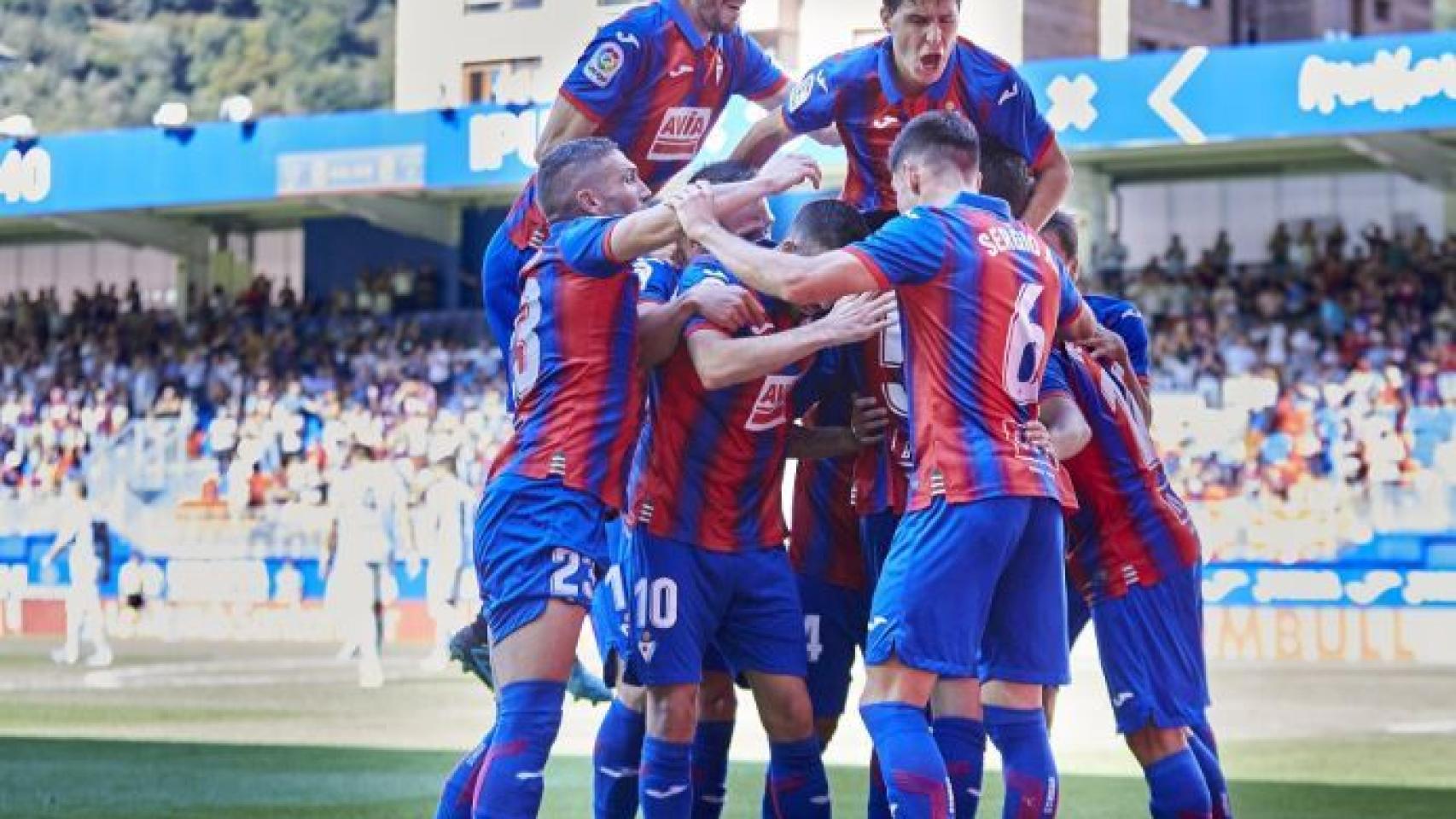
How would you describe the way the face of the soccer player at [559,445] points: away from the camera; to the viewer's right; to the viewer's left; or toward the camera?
to the viewer's right

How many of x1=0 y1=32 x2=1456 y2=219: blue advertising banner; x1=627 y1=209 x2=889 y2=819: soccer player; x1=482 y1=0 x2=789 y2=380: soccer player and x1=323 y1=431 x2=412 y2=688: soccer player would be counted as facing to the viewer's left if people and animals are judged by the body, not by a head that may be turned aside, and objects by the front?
0

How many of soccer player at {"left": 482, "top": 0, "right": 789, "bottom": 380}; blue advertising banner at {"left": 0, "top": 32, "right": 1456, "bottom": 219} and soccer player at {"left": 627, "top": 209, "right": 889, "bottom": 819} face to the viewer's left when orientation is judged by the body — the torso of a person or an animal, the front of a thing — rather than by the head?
0

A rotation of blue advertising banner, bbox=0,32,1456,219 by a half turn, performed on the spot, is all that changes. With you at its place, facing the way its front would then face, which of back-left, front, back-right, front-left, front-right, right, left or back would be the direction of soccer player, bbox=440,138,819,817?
back

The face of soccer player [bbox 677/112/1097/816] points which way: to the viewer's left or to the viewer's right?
to the viewer's left
